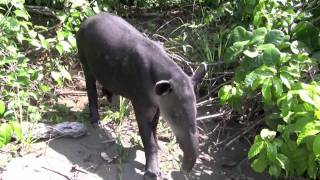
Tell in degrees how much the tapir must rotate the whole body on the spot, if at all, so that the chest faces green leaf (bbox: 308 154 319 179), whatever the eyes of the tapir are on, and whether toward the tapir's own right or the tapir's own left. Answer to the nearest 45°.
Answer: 0° — it already faces it

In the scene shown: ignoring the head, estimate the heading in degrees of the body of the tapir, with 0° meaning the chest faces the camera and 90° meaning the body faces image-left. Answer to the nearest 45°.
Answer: approximately 315°

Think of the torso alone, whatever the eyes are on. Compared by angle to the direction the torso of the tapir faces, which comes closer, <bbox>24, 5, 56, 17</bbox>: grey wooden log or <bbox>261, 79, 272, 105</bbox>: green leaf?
the green leaf

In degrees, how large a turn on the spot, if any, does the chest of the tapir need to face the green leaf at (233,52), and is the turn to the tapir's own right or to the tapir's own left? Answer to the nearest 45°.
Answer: approximately 45° to the tapir's own left

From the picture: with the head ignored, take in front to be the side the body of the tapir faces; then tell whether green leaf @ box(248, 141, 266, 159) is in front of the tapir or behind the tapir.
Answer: in front

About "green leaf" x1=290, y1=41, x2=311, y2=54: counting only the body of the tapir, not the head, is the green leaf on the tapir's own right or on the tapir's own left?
on the tapir's own left

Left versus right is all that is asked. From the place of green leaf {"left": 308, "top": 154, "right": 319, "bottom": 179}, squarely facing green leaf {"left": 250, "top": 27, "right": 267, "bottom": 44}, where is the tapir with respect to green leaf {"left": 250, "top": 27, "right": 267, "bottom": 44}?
left

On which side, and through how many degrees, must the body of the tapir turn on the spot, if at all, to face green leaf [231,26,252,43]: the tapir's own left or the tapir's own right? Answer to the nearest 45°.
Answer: approximately 45° to the tapir's own left

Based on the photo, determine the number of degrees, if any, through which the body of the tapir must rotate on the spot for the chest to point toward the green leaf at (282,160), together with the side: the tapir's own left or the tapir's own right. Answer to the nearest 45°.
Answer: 0° — it already faces it

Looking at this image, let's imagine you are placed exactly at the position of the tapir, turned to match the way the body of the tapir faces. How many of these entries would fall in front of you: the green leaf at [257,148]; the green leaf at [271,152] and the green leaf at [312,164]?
3
